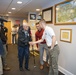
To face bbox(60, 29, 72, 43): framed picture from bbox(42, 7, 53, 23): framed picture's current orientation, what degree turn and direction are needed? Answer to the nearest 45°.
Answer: approximately 90° to its left

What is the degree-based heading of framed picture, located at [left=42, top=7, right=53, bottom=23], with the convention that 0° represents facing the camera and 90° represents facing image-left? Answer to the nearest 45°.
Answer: approximately 45°
